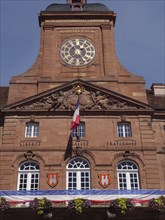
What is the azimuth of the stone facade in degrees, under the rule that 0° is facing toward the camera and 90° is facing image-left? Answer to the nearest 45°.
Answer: approximately 0°
